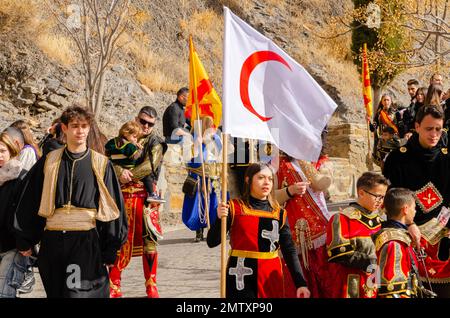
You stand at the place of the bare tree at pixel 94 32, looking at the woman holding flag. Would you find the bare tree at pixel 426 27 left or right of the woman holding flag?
left

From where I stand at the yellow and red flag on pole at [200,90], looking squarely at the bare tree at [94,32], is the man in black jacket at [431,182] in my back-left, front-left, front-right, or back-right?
back-right

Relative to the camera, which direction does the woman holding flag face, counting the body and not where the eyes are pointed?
toward the camera

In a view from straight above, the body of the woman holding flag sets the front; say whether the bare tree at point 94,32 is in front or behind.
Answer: behind

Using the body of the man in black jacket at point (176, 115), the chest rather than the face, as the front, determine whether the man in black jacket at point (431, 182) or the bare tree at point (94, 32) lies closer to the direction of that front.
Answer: the man in black jacket
